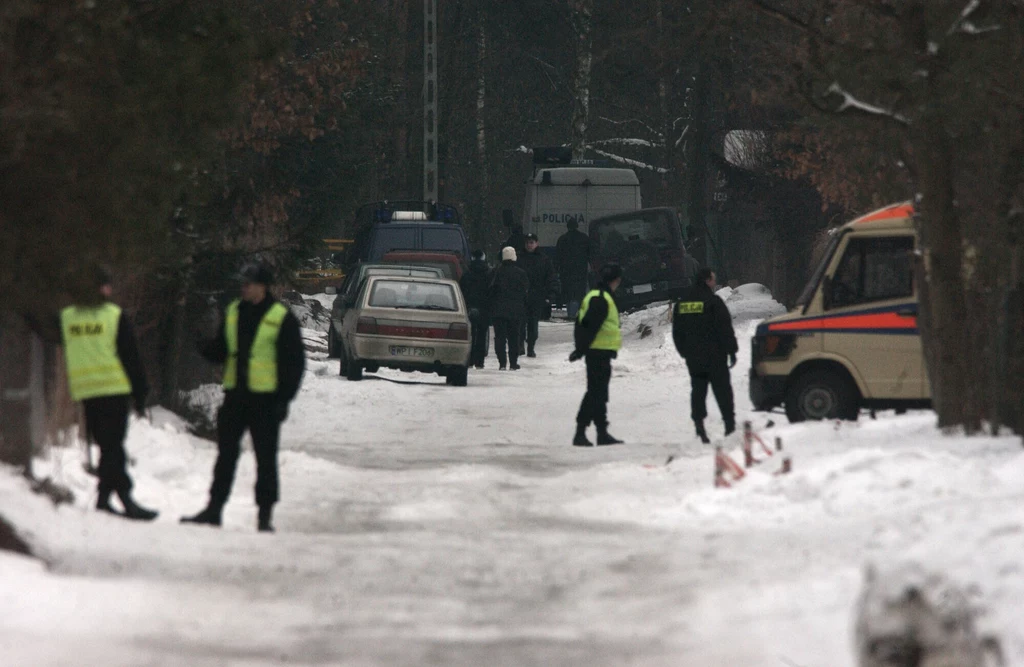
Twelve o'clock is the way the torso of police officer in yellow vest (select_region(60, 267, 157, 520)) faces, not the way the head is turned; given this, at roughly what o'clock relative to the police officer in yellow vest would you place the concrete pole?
The concrete pole is roughly at 11 o'clock from the police officer in yellow vest.

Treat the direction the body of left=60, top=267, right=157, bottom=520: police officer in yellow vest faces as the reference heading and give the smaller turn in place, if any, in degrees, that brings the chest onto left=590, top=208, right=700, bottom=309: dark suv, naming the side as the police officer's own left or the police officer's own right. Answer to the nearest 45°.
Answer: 0° — they already face it

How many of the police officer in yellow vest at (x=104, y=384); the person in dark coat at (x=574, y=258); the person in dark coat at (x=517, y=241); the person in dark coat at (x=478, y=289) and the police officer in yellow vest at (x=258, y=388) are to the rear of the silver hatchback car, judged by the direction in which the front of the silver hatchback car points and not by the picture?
2

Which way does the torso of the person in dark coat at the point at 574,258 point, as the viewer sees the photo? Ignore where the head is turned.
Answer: away from the camera

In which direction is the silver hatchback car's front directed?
away from the camera

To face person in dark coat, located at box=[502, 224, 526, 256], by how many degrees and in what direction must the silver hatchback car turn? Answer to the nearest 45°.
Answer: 0° — it already faces them

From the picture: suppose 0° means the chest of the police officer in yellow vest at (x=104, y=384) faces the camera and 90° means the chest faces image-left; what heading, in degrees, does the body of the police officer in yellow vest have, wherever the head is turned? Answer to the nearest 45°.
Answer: approximately 225°

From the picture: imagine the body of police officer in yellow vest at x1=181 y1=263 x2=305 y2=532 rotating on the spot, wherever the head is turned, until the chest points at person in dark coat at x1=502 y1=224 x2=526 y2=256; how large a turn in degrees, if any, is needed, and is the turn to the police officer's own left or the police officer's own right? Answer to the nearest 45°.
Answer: approximately 135° to the police officer's own right

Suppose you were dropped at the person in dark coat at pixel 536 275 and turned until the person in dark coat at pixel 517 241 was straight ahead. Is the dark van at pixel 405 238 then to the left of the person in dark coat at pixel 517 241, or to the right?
left
